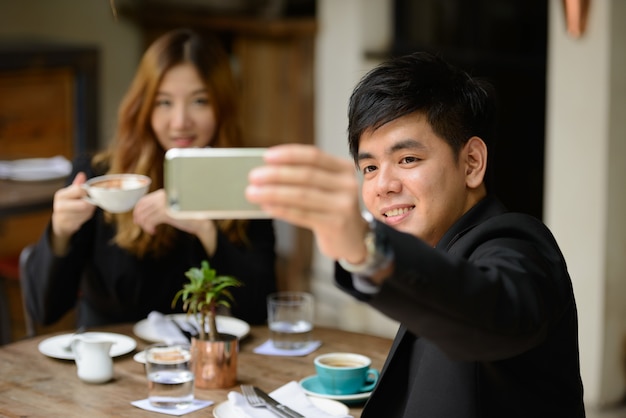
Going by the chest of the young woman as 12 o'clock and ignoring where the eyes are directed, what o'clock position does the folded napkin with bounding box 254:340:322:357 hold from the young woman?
The folded napkin is roughly at 11 o'clock from the young woman.

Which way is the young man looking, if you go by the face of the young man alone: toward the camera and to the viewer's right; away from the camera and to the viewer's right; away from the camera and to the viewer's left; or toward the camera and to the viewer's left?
toward the camera and to the viewer's left

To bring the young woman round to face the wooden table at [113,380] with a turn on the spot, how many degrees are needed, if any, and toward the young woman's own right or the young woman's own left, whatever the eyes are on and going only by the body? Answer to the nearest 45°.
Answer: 0° — they already face it

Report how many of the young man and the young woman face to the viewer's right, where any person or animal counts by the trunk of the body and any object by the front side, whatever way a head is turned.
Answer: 0

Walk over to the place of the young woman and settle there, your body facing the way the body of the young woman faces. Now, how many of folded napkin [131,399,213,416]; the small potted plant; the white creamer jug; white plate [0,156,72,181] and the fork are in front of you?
4

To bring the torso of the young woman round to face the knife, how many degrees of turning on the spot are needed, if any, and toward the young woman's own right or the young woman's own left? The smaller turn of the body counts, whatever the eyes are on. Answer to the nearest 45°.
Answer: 0° — they already face it

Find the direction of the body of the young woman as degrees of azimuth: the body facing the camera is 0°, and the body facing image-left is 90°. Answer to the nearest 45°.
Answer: approximately 0°

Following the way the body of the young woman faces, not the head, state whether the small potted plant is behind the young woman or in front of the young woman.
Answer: in front

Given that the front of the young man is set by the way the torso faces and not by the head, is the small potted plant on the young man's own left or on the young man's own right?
on the young man's own right

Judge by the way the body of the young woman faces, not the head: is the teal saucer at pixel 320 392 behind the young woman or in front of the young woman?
in front

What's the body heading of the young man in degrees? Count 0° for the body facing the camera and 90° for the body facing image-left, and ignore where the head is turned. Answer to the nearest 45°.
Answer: approximately 45°

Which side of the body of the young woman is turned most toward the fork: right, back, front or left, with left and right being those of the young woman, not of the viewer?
front

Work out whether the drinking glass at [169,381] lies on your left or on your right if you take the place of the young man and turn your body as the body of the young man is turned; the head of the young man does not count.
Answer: on your right
